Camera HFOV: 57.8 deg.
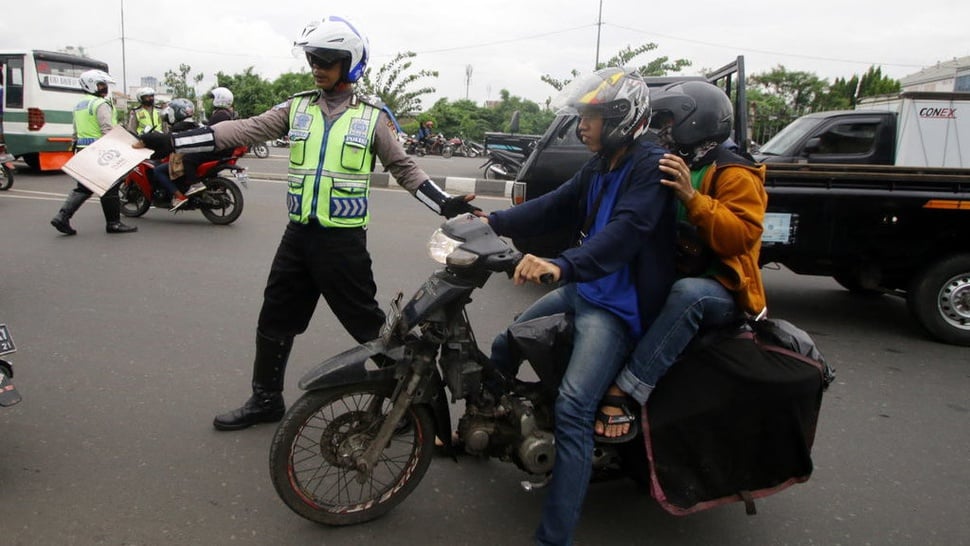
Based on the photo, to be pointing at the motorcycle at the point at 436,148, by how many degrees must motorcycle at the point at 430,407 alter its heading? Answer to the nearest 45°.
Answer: approximately 90° to its right

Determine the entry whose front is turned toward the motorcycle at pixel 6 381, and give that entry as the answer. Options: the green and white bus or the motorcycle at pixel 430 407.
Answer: the motorcycle at pixel 430 407

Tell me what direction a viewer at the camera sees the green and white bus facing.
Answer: facing away from the viewer and to the left of the viewer

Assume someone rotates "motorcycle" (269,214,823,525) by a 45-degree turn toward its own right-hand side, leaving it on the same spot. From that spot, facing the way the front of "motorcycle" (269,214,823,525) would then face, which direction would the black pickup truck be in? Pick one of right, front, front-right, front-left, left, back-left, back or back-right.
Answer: right

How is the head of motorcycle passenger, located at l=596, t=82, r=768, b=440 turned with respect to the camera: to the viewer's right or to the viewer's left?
to the viewer's left

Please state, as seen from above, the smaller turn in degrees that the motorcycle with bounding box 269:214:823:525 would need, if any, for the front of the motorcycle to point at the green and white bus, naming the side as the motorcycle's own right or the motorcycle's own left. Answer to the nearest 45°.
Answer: approximately 45° to the motorcycle's own right

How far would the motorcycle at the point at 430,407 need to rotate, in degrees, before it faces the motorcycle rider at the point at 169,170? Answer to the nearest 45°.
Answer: approximately 45° to its right

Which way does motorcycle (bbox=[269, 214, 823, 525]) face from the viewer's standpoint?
to the viewer's left
